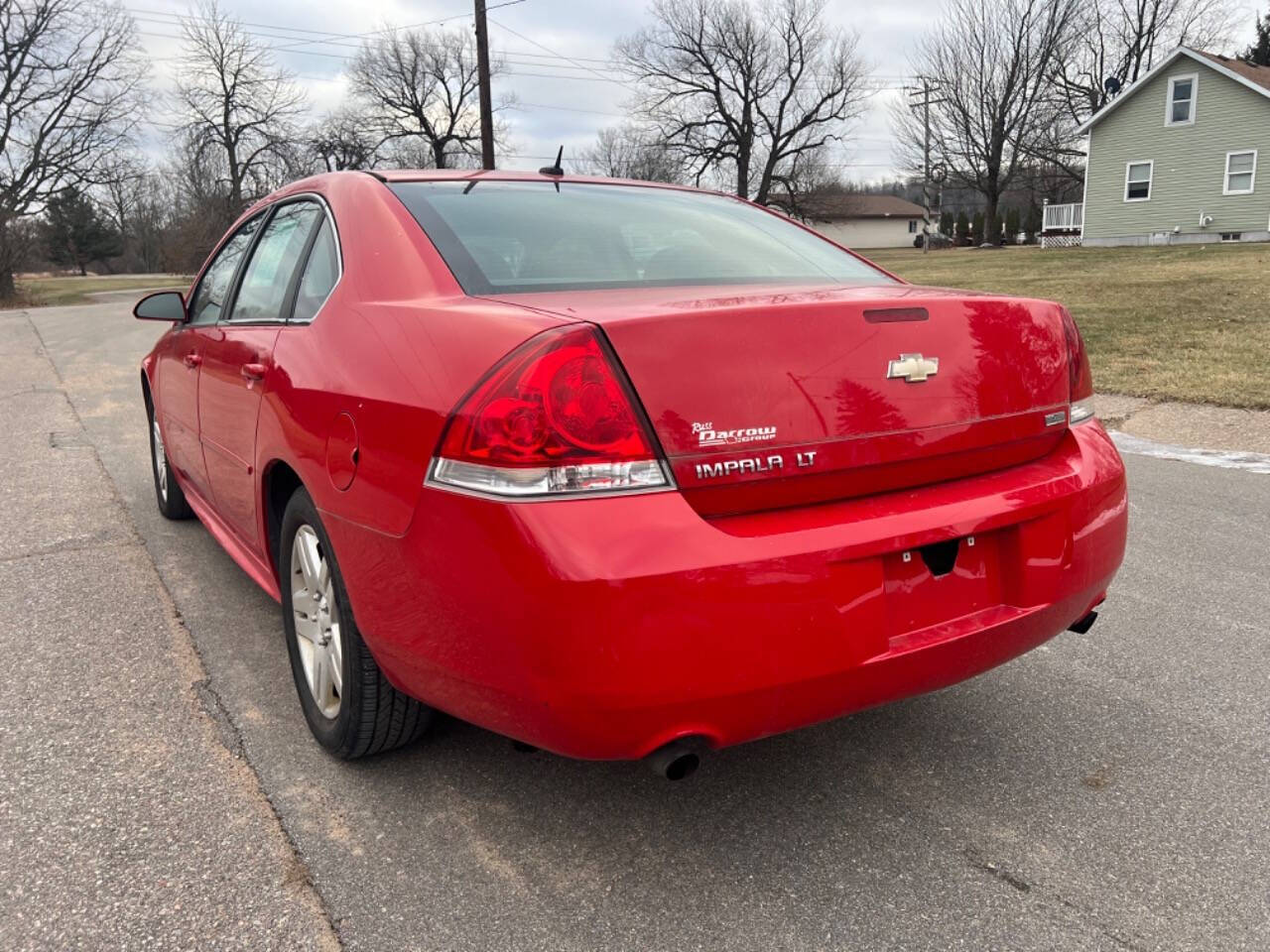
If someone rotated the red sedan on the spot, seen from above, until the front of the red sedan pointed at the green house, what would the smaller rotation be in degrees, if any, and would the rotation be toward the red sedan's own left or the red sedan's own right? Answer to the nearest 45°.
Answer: approximately 90° to the red sedan's own right

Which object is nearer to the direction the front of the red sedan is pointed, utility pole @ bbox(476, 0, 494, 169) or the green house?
the utility pole

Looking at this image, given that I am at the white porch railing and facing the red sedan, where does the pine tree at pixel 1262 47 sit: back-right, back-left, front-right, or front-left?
back-left

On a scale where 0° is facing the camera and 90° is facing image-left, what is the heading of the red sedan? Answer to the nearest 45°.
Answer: approximately 135°

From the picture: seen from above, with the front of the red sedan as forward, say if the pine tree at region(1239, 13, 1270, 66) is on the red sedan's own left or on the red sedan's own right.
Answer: on the red sedan's own right

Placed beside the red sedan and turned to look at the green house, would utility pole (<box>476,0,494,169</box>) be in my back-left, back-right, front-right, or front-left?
front-left

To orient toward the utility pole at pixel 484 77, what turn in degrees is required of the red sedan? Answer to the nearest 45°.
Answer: approximately 45° to its right

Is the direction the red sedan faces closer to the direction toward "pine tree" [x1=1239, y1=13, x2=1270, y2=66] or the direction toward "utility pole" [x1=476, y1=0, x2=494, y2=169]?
the utility pole

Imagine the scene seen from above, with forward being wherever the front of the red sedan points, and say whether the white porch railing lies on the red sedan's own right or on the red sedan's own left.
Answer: on the red sedan's own right
